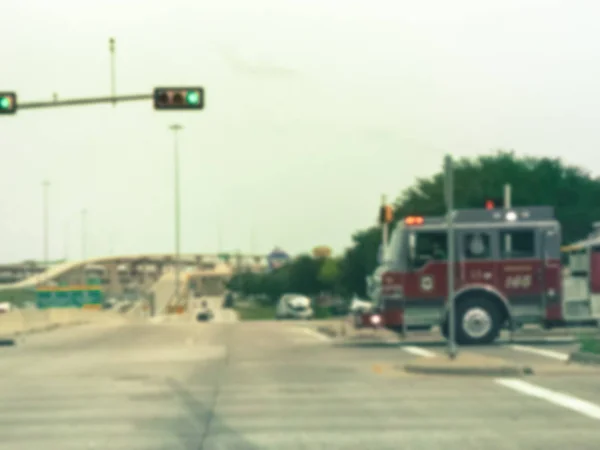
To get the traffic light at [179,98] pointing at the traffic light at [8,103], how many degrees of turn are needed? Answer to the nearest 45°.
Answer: approximately 90° to its right

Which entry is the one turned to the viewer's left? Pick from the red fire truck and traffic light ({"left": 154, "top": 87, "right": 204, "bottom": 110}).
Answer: the red fire truck

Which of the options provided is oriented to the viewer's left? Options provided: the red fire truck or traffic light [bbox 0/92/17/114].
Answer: the red fire truck

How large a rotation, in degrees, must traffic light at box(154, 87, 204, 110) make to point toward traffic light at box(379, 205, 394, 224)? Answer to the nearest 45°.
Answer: approximately 135° to its left

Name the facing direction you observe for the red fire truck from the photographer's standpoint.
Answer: facing to the left of the viewer

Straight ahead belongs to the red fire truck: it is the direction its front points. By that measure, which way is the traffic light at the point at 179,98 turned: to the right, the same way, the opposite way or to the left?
to the left

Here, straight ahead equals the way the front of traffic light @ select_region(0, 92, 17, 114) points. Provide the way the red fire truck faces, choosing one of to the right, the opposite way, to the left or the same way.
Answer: to the right

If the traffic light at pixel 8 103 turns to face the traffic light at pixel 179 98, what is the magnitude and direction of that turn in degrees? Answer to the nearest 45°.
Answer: approximately 45° to its left

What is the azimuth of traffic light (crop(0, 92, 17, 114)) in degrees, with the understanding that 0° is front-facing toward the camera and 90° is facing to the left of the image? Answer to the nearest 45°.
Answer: approximately 0°
